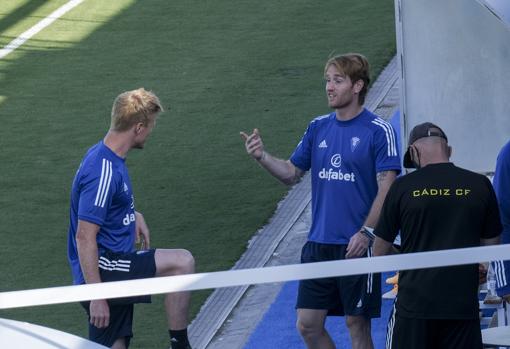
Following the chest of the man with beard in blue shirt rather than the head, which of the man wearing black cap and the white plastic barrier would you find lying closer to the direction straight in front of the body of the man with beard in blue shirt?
the white plastic barrier

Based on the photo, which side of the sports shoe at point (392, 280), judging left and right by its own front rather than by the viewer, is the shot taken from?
left

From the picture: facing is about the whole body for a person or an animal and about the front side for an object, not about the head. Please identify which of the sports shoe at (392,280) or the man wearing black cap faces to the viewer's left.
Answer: the sports shoe

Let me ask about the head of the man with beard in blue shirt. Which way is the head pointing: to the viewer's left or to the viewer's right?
to the viewer's left

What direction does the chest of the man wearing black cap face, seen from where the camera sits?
away from the camera

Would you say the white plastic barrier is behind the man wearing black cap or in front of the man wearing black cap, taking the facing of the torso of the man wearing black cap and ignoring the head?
behind

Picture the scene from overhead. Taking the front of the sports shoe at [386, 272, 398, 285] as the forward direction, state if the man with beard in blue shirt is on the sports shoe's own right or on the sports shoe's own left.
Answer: on the sports shoe's own left

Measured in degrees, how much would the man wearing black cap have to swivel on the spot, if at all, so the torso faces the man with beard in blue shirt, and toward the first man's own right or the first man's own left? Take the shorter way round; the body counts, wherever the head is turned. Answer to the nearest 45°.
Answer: approximately 45° to the first man's own left
